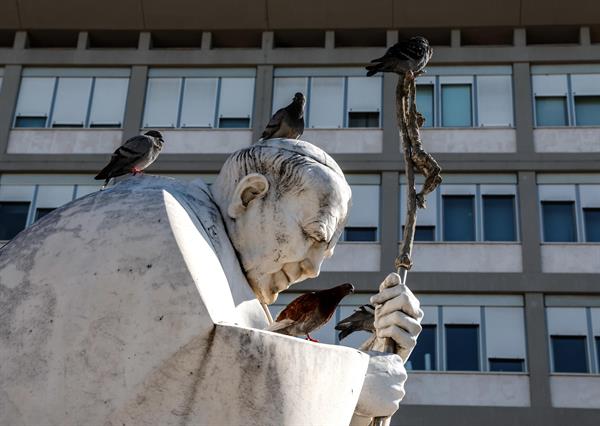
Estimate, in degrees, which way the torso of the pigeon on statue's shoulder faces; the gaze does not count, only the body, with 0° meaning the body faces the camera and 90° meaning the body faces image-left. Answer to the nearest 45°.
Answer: approximately 270°

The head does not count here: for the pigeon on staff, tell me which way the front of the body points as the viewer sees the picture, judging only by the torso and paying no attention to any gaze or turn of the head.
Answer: to the viewer's right

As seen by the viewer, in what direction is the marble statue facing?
to the viewer's right

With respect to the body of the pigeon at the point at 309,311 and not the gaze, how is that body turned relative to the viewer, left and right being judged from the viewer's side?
facing to the right of the viewer
